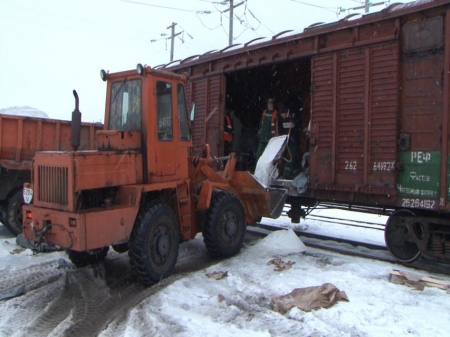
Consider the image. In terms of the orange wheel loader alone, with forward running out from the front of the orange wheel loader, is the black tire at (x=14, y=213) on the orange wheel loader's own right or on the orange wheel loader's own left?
on the orange wheel loader's own left

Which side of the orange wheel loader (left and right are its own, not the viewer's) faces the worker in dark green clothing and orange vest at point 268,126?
front

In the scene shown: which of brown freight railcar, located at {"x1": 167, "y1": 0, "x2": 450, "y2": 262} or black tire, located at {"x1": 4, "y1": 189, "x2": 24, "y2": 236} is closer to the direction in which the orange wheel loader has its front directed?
the brown freight railcar

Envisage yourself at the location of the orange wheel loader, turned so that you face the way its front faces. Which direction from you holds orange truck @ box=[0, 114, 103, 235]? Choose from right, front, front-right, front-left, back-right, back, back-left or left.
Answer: left

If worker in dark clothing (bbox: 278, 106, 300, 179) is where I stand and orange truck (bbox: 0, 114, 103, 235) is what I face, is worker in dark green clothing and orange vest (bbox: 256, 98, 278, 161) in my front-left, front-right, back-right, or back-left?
front-right

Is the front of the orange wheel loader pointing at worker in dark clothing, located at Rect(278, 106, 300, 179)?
yes

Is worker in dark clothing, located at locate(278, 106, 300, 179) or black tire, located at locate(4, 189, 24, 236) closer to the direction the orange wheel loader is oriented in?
the worker in dark clothing

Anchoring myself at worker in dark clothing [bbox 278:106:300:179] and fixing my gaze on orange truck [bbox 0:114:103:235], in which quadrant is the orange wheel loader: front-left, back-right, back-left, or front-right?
front-left

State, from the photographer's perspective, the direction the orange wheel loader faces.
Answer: facing away from the viewer and to the right of the viewer

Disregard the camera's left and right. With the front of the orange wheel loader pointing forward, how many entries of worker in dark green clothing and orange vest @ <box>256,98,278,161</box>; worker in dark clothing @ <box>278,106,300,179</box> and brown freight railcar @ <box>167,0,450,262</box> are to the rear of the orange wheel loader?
0

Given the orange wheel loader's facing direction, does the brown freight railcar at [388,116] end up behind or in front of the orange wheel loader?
in front

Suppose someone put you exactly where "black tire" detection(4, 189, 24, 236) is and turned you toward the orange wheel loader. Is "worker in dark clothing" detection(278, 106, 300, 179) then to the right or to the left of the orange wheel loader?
left

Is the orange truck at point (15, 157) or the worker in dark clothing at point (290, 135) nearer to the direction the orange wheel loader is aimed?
the worker in dark clothing
